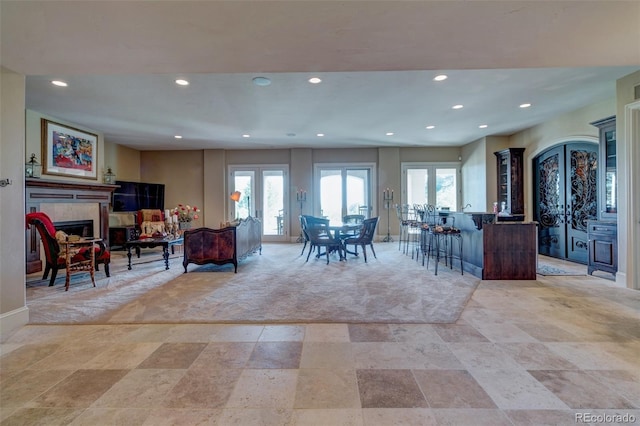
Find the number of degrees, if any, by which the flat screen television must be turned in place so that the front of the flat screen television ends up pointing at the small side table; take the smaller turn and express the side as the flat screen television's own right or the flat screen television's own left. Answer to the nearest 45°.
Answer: approximately 45° to the flat screen television's own right

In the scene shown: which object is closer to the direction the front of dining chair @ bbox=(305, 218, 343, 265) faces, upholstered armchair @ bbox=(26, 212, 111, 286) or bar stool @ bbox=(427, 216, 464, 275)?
the bar stool

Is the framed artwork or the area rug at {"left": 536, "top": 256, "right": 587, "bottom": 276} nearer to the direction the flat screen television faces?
the area rug

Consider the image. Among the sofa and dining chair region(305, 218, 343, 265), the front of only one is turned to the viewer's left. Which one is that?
the sofa

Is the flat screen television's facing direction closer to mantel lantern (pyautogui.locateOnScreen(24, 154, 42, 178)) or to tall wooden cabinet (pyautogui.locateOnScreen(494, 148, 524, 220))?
the tall wooden cabinet

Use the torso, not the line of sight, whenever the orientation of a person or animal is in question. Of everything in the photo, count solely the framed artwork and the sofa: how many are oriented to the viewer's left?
1

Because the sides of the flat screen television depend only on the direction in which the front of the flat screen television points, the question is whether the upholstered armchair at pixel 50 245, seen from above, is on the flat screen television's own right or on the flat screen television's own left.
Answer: on the flat screen television's own right

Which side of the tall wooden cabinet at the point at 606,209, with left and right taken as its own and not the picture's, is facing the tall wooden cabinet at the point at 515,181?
right

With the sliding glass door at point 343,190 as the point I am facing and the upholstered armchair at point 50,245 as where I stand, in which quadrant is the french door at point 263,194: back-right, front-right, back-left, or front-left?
front-left

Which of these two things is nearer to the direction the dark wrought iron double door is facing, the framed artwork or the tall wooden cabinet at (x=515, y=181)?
the framed artwork

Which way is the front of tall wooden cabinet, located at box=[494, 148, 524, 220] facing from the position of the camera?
facing the viewer and to the left of the viewer

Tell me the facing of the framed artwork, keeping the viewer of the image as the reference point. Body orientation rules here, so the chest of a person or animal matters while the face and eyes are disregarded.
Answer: facing the viewer and to the right of the viewer

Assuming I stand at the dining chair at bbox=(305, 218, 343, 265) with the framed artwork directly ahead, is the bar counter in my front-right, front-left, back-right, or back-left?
back-left

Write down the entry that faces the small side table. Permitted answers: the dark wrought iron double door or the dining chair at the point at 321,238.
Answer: the dark wrought iron double door

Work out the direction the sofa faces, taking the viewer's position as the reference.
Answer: facing to the left of the viewer

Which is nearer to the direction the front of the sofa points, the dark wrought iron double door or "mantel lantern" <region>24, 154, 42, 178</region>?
the mantel lantern
